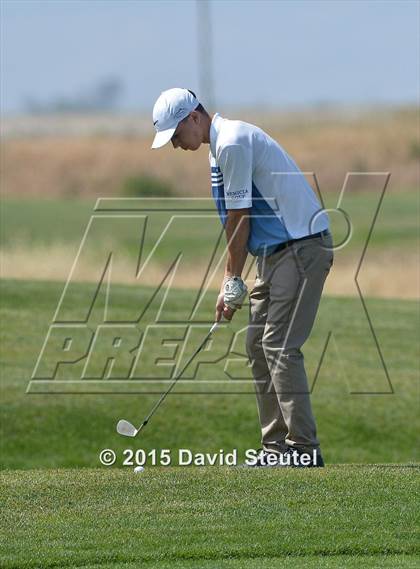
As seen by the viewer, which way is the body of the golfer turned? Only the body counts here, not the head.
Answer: to the viewer's left

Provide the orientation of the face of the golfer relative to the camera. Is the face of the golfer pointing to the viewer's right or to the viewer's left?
to the viewer's left
